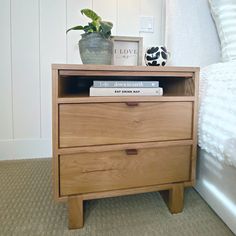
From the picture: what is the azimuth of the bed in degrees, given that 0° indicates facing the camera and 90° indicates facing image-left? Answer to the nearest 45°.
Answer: approximately 315°

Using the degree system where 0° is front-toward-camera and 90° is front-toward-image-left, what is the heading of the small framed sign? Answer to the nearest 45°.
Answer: approximately 0°
